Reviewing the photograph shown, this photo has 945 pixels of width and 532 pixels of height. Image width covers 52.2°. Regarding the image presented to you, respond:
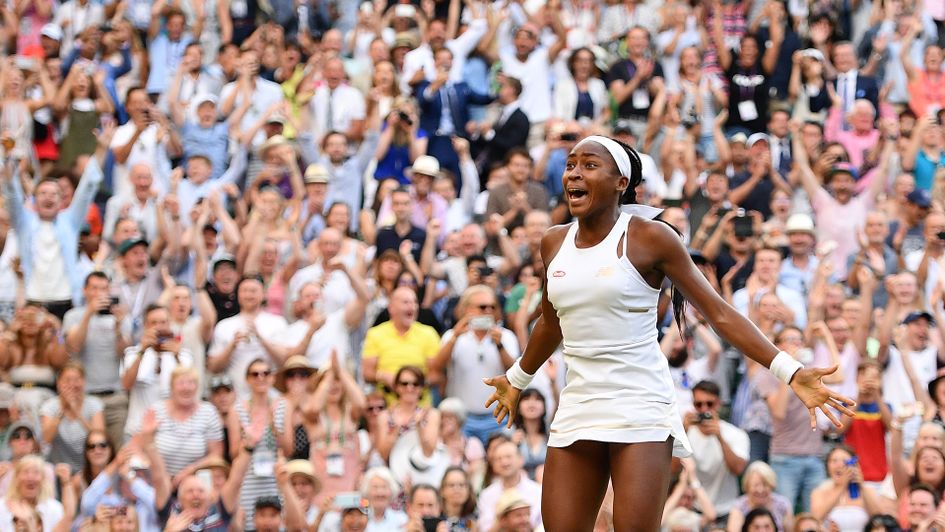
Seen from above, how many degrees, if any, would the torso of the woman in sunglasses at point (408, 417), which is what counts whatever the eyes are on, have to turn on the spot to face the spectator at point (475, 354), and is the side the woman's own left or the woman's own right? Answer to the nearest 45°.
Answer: approximately 135° to the woman's own left

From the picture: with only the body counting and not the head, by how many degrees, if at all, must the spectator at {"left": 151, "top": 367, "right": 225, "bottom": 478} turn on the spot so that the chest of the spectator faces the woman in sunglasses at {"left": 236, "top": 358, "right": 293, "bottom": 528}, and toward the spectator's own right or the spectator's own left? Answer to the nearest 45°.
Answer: approximately 90° to the spectator's own left

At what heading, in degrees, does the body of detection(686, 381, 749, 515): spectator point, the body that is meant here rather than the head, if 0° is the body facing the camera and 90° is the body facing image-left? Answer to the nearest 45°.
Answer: approximately 45°

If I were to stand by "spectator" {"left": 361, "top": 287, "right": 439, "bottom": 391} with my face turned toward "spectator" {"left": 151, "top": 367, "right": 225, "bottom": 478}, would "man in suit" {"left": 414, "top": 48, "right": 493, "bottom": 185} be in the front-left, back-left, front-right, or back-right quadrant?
back-right

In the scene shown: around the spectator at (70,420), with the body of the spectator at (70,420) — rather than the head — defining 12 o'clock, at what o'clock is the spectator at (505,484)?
the spectator at (505,484) is roughly at 10 o'clock from the spectator at (70,420).

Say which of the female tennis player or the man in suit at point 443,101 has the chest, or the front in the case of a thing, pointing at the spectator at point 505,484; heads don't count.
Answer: the man in suit

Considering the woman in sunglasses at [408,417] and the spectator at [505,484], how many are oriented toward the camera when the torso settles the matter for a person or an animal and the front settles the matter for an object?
2

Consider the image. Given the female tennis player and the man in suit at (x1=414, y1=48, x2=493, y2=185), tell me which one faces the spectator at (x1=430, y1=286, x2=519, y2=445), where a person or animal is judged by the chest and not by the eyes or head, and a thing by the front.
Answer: the man in suit

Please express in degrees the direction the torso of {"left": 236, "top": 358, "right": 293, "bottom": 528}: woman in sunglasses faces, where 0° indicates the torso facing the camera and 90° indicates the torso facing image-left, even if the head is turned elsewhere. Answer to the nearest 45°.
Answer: approximately 0°
